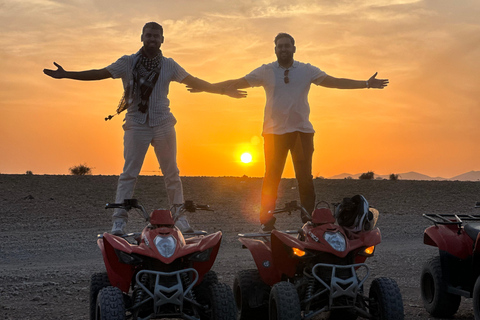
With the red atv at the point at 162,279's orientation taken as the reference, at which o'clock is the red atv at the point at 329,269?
the red atv at the point at 329,269 is roughly at 9 o'clock from the red atv at the point at 162,279.

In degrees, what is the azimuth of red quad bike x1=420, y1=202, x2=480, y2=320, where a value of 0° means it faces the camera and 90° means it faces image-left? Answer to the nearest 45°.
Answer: approximately 315°

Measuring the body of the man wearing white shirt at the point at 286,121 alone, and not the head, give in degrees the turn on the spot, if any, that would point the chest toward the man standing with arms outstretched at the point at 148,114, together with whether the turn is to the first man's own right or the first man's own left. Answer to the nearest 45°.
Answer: approximately 90° to the first man's own right

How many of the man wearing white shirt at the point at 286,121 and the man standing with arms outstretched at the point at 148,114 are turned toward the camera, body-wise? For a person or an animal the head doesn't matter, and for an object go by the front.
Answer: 2

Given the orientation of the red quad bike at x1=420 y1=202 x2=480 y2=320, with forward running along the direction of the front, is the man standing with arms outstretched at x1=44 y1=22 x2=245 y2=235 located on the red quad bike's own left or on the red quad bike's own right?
on the red quad bike's own right

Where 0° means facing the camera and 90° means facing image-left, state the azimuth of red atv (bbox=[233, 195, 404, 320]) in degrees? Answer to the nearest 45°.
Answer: approximately 315°

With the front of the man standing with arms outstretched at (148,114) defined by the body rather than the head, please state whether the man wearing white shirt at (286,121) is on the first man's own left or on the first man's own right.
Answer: on the first man's own left

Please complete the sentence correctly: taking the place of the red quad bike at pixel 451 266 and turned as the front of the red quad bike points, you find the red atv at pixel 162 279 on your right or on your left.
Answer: on your right
